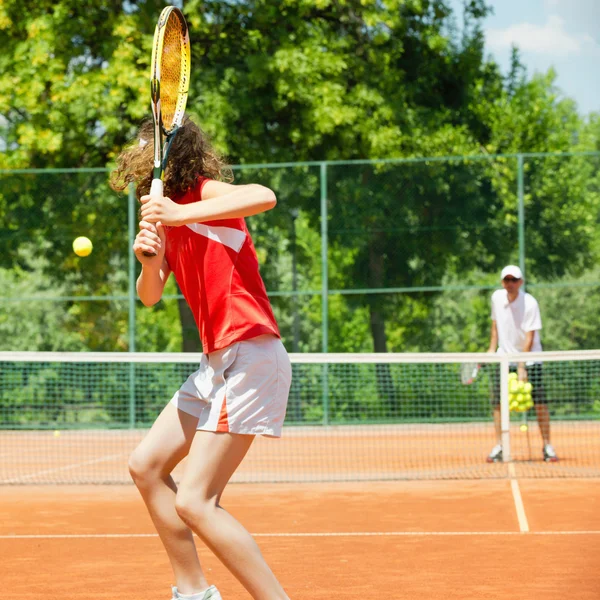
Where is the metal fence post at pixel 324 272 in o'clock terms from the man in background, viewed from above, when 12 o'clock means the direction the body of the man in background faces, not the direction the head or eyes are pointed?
The metal fence post is roughly at 5 o'clock from the man in background.

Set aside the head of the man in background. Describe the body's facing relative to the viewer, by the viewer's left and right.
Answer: facing the viewer

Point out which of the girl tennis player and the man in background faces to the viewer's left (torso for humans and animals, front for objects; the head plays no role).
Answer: the girl tennis player

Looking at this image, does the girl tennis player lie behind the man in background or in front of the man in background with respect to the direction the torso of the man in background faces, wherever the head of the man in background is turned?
in front

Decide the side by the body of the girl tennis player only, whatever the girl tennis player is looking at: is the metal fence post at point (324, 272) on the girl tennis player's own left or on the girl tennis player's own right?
on the girl tennis player's own right

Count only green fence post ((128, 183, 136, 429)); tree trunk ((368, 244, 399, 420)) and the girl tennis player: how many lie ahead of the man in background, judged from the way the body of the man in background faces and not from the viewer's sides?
1

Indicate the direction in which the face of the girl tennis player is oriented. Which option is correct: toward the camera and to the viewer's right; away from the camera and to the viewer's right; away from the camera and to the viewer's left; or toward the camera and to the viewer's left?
away from the camera and to the viewer's left

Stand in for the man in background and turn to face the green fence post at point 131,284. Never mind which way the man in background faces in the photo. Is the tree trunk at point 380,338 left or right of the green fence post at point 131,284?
right

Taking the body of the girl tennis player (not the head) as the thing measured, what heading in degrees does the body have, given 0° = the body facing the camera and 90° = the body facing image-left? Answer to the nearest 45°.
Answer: approximately 90°

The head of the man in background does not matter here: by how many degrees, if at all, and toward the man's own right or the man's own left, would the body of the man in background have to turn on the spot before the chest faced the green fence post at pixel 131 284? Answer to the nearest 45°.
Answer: approximately 135° to the man's own right

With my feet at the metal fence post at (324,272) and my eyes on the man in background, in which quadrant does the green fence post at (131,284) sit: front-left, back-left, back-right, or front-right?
back-right

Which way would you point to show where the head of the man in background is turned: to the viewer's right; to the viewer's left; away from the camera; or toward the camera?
toward the camera

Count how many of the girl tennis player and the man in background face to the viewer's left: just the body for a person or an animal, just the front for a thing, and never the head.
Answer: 1
